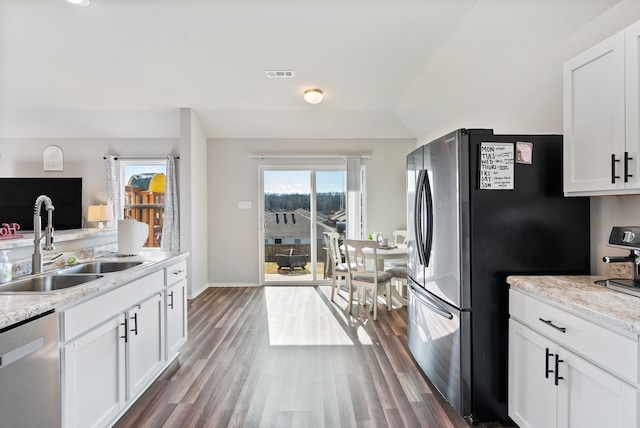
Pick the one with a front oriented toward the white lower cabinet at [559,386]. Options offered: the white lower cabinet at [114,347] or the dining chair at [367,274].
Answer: the white lower cabinet at [114,347]

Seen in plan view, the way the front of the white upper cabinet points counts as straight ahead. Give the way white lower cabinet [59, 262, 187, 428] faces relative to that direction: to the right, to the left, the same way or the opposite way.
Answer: the opposite way

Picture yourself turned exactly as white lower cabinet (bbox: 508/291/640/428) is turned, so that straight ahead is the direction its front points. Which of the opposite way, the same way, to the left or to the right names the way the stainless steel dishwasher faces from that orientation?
the opposite way

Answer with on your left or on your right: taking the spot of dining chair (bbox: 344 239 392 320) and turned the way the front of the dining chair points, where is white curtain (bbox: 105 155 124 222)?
on your left

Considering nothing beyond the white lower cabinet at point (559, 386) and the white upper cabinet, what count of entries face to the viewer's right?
0

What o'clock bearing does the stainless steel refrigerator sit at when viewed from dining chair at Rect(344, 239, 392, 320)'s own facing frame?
The stainless steel refrigerator is roughly at 4 o'clock from the dining chair.

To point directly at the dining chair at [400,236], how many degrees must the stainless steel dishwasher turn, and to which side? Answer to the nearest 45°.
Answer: approximately 45° to its left

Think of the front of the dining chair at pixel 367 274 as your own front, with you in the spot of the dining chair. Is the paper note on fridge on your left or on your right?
on your right

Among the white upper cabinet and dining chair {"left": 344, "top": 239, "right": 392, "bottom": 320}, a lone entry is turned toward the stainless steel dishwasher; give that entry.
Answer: the white upper cabinet

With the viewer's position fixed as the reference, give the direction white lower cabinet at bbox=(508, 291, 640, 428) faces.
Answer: facing the viewer and to the left of the viewer

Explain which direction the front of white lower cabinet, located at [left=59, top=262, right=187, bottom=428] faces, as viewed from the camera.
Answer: facing the viewer and to the right of the viewer

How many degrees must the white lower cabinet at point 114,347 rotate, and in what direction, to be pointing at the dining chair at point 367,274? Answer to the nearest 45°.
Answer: approximately 45° to its left

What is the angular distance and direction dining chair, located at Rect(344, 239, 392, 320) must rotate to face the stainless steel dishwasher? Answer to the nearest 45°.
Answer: approximately 180°

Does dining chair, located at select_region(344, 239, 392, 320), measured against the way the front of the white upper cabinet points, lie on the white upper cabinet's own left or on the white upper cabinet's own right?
on the white upper cabinet's own right

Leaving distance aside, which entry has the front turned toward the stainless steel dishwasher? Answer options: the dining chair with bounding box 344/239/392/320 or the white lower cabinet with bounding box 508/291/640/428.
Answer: the white lower cabinet

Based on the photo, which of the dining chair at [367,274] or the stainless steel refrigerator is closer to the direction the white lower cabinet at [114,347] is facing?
the stainless steel refrigerator

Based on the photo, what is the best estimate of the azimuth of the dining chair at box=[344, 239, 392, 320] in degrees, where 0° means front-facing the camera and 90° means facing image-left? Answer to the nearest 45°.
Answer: approximately 225°
